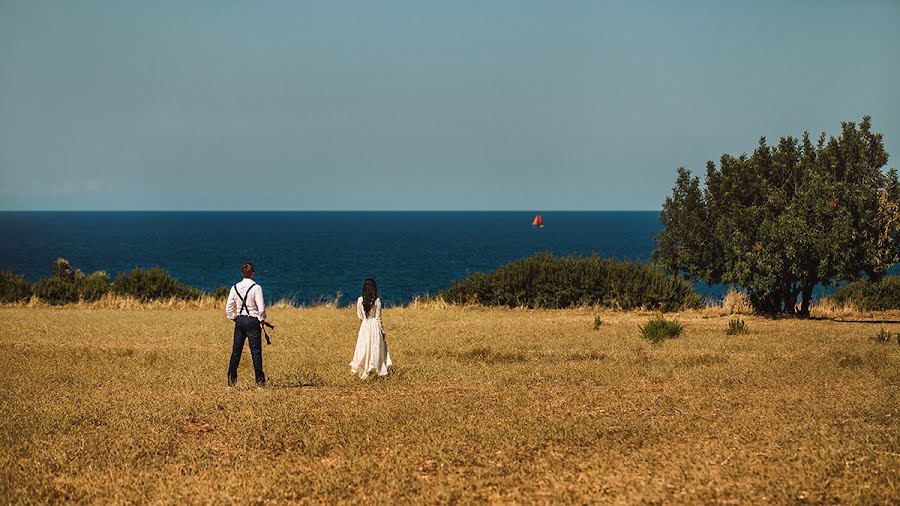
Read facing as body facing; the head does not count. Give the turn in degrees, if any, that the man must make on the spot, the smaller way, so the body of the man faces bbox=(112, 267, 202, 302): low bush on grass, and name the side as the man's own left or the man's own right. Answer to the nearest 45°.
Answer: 0° — they already face it

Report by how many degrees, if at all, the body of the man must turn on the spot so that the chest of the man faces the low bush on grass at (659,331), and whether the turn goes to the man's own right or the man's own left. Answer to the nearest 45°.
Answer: approximately 45° to the man's own right

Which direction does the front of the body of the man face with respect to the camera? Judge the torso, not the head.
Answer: away from the camera

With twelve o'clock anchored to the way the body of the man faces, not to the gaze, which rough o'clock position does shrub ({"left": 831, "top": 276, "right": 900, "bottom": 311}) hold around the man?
The shrub is roughly at 2 o'clock from the man.

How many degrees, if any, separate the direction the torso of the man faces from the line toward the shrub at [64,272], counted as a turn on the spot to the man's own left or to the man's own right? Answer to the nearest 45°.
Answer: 0° — they already face it

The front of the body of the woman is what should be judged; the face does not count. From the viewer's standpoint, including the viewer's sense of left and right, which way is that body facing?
facing away from the viewer

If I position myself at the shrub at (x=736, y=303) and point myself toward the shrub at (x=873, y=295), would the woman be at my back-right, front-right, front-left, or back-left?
back-right

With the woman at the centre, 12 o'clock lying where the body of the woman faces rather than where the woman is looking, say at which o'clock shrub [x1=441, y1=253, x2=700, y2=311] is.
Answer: The shrub is roughly at 1 o'clock from the woman.

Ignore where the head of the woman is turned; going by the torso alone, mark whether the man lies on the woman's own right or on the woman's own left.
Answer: on the woman's own left

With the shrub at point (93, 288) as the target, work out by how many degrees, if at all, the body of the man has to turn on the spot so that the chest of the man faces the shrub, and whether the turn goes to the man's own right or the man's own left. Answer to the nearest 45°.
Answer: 0° — they already face it

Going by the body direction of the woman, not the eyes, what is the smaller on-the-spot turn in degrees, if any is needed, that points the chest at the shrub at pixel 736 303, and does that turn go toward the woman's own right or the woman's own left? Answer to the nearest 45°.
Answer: approximately 45° to the woman's own right

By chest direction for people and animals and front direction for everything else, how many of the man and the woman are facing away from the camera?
2
